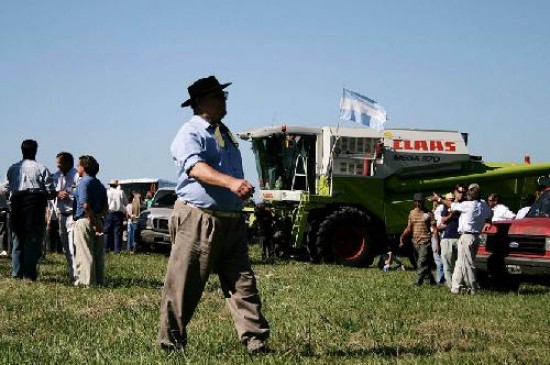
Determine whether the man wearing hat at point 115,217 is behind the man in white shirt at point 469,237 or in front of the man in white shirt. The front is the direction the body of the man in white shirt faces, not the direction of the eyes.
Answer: in front

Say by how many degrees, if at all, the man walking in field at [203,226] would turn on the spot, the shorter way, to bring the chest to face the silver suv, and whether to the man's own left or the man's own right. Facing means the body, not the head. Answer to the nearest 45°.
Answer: approximately 135° to the man's own left

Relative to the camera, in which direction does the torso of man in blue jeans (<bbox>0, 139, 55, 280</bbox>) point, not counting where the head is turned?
away from the camera

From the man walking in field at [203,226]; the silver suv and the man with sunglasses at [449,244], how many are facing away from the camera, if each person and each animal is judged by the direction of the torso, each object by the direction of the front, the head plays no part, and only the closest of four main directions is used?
0

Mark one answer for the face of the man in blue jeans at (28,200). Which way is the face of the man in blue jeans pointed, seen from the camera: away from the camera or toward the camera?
away from the camera

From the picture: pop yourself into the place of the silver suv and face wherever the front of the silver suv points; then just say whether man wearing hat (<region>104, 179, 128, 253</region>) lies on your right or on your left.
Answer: on your right

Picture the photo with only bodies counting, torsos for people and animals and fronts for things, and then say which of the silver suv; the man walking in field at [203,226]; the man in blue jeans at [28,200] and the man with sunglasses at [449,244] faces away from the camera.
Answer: the man in blue jeans

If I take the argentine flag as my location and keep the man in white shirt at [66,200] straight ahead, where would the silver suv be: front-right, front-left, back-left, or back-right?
front-right

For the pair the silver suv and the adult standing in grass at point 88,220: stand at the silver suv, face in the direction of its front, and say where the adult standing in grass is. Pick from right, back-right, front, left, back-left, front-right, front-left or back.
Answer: front-left

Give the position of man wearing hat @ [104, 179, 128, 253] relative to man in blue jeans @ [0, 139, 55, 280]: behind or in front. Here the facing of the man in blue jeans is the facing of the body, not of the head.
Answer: in front

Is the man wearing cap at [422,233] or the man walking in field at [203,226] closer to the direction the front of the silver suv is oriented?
the man walking in field

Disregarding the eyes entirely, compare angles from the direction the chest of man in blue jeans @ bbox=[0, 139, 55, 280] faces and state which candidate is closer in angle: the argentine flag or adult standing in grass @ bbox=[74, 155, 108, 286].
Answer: the argentine flag

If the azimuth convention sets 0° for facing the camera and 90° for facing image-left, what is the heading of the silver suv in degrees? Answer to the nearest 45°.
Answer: approximately 45°

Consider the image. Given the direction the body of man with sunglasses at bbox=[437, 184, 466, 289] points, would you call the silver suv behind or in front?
behind

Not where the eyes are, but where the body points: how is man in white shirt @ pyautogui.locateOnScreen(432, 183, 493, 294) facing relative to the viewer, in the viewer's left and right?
facing away from the viewer and to the left of the viewer

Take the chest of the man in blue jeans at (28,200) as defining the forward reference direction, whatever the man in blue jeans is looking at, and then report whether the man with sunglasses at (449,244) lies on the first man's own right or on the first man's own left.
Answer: on the first man's own right

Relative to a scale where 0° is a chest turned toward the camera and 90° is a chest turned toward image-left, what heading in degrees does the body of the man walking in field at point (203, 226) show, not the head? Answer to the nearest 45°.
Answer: approximately 315°
